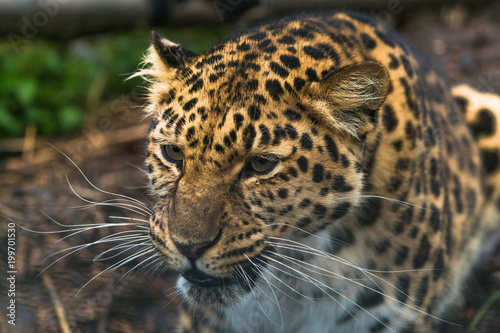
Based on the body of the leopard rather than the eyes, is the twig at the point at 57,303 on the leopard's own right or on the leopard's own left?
on the leopard's own right

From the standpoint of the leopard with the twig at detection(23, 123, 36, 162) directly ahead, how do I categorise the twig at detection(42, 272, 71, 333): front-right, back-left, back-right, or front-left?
front-left

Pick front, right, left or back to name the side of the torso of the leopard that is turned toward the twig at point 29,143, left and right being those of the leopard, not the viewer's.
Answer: right

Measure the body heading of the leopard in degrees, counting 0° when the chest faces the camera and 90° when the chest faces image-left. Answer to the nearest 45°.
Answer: approximately 45°
